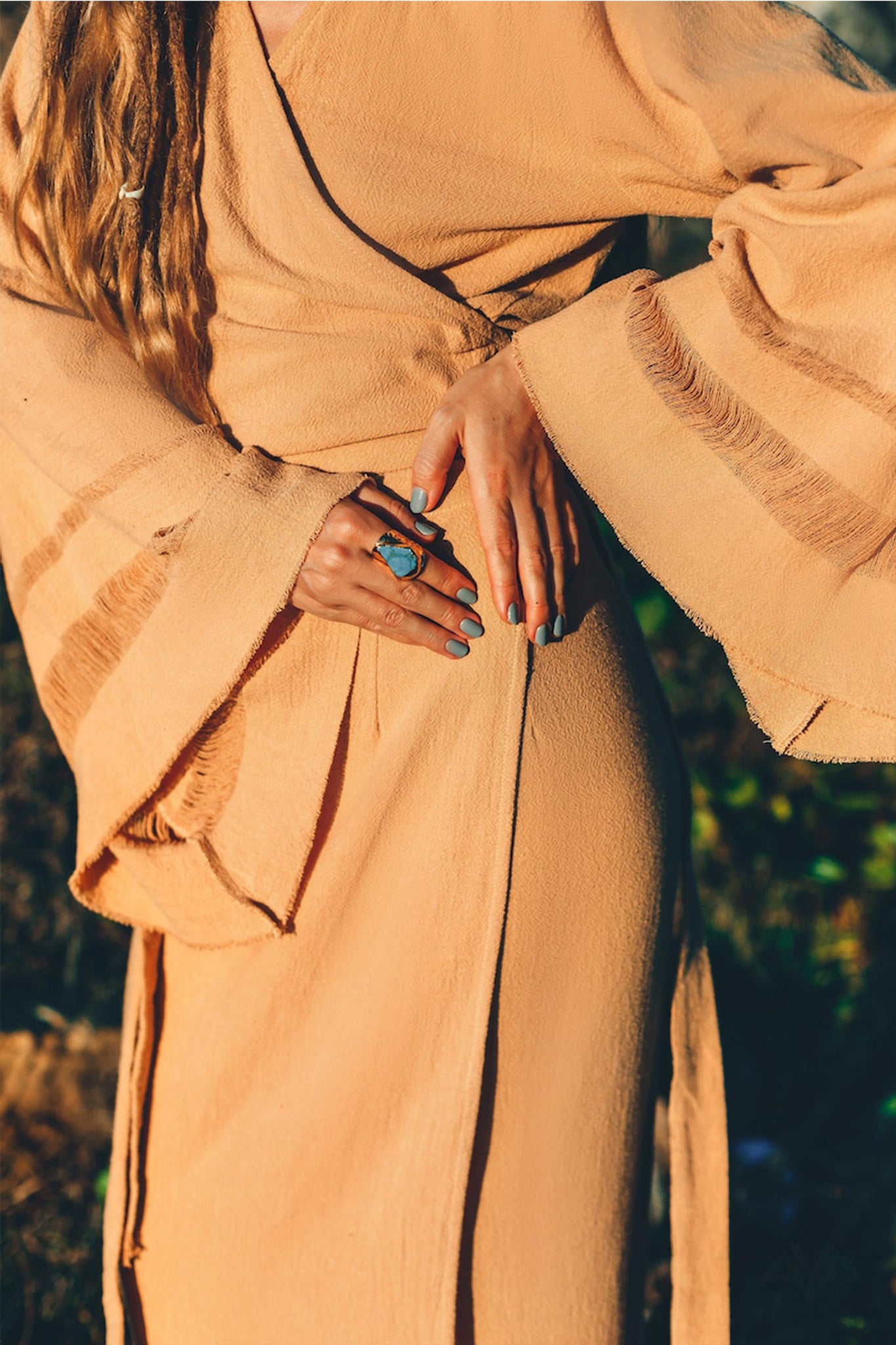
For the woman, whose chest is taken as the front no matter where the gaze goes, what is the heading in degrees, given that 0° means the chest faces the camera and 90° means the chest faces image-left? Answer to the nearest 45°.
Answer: approximately 0°
